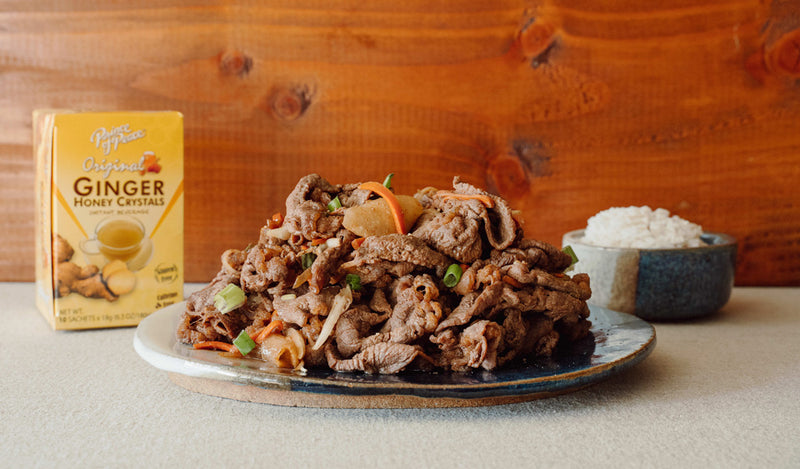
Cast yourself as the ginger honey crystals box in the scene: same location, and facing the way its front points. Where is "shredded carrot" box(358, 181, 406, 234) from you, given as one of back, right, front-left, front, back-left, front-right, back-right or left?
front-left

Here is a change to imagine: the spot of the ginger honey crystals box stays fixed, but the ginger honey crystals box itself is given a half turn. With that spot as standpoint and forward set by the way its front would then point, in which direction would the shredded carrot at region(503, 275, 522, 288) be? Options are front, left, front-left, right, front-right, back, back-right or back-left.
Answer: back-right

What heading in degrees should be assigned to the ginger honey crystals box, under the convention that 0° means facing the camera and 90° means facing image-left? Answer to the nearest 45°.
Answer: approximately 0°

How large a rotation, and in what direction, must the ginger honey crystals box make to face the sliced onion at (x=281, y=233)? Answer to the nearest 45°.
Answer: approximately 45° to its left

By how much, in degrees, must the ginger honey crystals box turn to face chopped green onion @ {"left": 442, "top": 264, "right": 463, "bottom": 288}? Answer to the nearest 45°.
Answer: approximately 45° to its left
